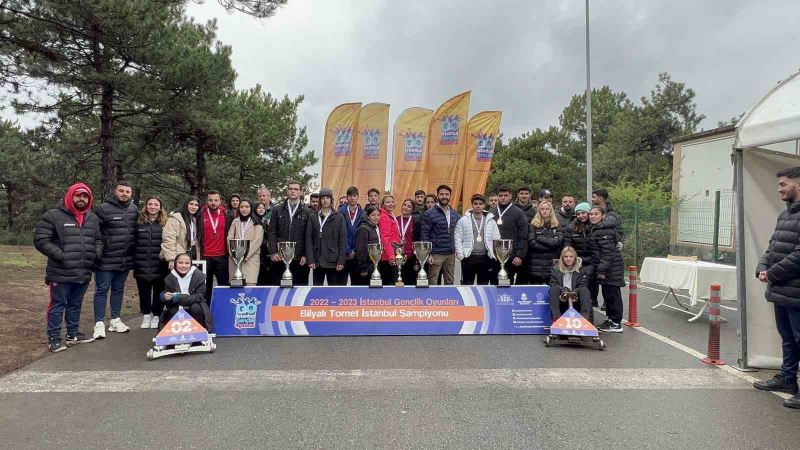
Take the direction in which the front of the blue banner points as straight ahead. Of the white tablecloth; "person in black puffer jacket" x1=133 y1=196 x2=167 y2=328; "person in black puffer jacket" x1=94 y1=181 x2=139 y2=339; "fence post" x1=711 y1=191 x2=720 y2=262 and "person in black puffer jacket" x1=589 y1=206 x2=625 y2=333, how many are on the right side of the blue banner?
2

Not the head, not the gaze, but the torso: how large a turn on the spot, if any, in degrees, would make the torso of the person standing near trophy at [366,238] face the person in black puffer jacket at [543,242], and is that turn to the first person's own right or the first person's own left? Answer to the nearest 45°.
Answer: approximately 45° to the first person's own left

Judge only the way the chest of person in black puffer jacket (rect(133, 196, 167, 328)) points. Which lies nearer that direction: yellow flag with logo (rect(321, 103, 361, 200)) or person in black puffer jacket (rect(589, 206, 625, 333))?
the person in black puffer jacket

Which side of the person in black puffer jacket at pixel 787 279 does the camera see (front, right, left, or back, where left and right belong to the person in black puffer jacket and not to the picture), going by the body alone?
left

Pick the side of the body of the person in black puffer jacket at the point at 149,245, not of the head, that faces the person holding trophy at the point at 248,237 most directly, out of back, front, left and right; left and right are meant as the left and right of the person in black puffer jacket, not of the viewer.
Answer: left

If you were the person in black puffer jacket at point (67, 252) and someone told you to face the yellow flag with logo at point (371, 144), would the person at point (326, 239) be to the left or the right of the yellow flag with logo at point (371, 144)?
right

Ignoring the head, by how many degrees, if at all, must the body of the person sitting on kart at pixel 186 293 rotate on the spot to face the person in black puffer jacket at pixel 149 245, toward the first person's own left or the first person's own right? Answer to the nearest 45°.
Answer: approximately 135° to the first person's own right

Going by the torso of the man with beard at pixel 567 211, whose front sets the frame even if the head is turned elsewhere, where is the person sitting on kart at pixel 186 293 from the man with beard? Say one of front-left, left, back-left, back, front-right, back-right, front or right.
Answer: front-right
